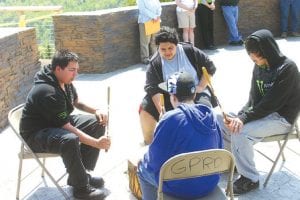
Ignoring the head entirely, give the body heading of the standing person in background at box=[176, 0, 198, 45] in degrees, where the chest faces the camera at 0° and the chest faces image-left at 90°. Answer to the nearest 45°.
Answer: approximately 0°

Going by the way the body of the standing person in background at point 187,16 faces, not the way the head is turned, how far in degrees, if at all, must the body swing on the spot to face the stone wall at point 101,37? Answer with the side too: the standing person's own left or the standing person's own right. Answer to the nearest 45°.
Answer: approximately 45° to the standing person's own right

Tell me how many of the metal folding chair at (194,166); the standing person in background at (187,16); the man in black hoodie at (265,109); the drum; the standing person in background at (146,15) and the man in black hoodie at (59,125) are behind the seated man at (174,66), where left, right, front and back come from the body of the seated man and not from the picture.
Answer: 2

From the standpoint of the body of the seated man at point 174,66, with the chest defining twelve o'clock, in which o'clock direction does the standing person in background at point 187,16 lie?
The standing person in background is roughly at 6 o'clock from the seated man.

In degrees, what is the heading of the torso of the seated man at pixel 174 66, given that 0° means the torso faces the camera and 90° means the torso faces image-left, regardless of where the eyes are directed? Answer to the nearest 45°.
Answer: approximately 0°

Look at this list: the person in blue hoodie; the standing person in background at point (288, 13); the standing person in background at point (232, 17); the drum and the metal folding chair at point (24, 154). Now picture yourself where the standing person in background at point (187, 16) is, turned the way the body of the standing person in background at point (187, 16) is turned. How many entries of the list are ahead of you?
3

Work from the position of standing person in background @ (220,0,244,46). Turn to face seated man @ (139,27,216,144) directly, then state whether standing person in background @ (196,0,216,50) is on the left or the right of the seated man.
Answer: right

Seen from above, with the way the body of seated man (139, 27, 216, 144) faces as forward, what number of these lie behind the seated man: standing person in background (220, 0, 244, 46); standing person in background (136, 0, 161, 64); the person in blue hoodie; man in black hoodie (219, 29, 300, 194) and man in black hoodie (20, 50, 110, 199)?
2

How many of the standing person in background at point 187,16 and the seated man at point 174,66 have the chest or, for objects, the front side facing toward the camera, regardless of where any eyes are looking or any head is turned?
2

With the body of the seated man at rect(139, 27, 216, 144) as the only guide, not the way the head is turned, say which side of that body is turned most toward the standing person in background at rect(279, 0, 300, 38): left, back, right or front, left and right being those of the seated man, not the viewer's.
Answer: back
